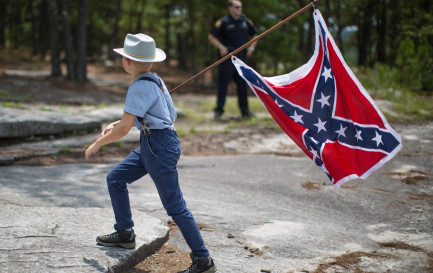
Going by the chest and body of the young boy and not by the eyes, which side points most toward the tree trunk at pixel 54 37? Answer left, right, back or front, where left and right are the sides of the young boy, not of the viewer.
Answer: right

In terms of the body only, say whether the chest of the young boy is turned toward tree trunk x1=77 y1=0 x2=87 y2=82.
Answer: no

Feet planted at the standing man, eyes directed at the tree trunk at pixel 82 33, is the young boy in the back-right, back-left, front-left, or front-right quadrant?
back-left

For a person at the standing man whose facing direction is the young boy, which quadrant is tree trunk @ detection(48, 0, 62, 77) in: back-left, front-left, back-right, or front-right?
back-right

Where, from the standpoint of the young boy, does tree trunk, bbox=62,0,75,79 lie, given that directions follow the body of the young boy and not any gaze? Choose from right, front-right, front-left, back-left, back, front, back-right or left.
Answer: right

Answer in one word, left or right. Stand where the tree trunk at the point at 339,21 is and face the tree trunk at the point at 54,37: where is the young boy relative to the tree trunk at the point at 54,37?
left

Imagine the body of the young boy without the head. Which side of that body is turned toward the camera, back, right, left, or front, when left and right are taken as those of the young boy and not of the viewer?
left
